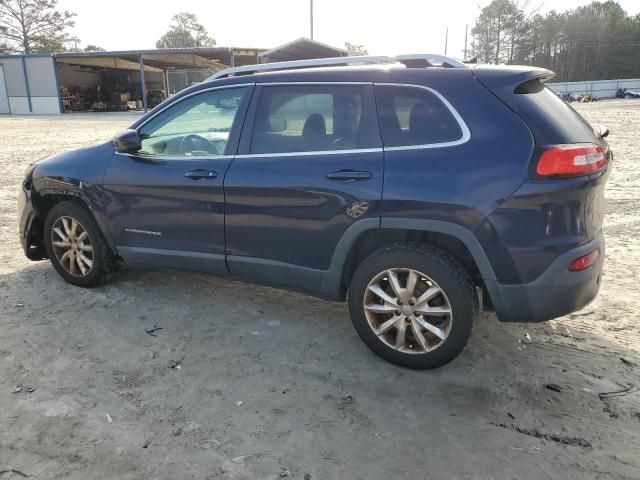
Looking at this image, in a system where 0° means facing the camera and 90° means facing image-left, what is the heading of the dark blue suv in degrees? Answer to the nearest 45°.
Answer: approximately 135°
